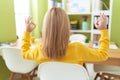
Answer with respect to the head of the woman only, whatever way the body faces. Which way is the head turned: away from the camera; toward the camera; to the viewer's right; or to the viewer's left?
away from the camera

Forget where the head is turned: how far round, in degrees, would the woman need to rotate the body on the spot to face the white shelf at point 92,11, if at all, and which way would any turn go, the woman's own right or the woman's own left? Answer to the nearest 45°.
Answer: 0° — they already face it

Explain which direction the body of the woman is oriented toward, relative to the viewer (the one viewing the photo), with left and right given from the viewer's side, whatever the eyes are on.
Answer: facing away from the viewer
